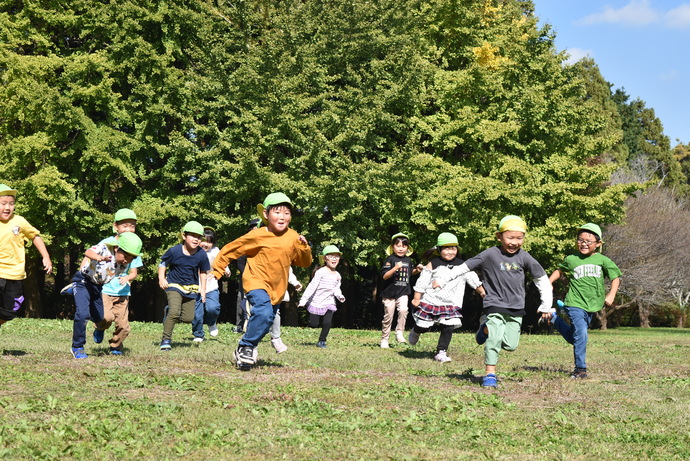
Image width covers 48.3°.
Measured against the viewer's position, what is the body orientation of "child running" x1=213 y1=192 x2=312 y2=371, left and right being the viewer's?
facing the viewer and to the right of the viewer

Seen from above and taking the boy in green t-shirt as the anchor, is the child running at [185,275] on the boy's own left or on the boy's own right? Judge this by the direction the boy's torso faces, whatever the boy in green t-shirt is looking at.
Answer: on the boy's own right

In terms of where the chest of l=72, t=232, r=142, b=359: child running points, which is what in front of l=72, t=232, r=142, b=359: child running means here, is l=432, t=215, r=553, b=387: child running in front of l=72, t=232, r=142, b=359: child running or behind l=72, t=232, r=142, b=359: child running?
in front

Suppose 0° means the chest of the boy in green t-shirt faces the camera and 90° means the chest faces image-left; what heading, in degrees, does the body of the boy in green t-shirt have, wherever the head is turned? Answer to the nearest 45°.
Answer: approximately 0°

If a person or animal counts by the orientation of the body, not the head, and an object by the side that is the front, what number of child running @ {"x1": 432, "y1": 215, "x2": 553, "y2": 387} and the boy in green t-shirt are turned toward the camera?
2

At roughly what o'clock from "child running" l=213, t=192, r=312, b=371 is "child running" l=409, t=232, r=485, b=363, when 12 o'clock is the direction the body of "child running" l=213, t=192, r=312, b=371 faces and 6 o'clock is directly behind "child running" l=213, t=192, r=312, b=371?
"child running" l=409, t=232, r=485, b=363 is roughly at 9 o'clock from "child running" l=213, t=192, r=312, b=371.

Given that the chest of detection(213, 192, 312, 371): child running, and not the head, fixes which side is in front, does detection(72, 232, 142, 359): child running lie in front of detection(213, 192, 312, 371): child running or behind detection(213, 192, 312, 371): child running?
behind

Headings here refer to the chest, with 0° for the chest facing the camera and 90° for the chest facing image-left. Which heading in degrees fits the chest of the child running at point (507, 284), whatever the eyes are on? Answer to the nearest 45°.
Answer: approximately 0°

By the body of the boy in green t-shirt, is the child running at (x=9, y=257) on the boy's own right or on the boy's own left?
on the boy's own right
